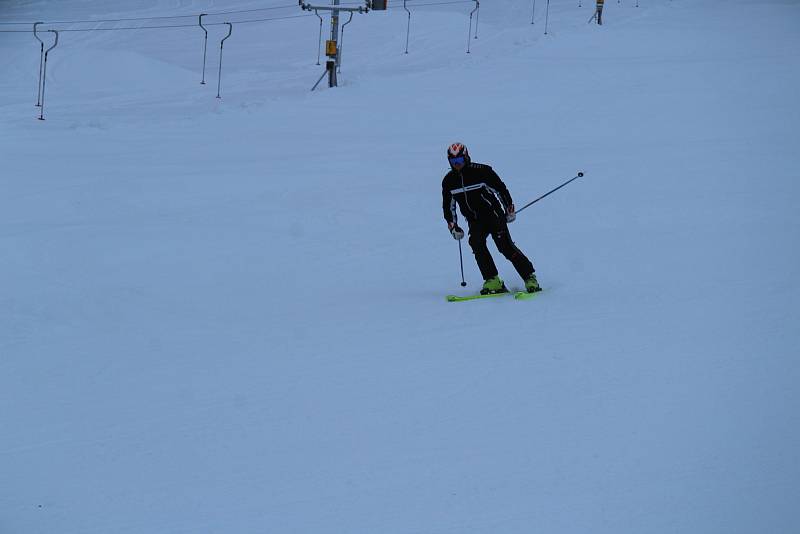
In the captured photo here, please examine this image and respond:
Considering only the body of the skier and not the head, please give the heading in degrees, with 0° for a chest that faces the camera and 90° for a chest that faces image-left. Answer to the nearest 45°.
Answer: approximately 45°
